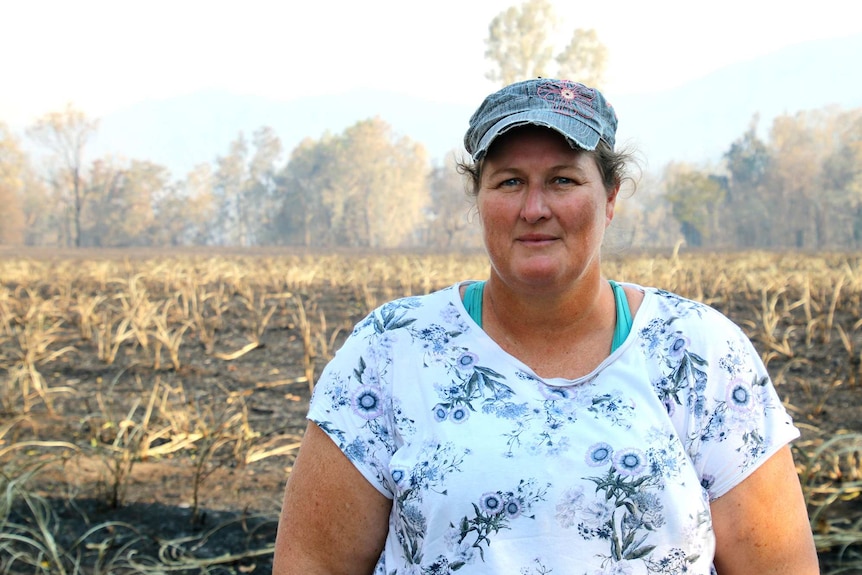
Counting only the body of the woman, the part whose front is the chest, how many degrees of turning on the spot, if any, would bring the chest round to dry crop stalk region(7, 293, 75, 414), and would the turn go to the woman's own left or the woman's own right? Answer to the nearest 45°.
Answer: approximately 135° to the woman's own right

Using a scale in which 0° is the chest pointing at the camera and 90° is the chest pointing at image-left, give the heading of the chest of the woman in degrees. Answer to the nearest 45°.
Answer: approximately 0°

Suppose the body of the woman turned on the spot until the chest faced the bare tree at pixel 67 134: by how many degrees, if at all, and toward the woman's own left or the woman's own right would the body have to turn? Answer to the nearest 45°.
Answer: approximately 135° to the woman's own right
